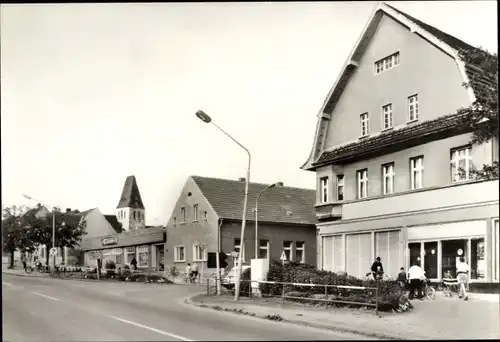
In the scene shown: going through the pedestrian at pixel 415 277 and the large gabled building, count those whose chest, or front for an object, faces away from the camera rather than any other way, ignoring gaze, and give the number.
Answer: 1

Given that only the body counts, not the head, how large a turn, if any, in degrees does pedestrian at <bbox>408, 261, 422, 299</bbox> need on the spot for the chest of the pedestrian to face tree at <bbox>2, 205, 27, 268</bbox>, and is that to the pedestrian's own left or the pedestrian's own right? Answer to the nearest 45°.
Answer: approximately 90° to the pedestrian's own left

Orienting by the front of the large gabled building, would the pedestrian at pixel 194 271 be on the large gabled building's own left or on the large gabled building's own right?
on the large gabled building's own right

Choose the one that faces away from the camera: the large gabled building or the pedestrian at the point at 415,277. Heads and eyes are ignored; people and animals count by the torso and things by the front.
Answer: the pedestrian

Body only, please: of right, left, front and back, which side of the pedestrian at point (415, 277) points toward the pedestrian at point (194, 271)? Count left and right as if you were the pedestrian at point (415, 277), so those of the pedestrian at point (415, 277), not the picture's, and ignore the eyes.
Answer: left

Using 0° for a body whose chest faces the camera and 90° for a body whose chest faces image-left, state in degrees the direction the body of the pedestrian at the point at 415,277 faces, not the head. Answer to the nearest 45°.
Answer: approximately 180°
